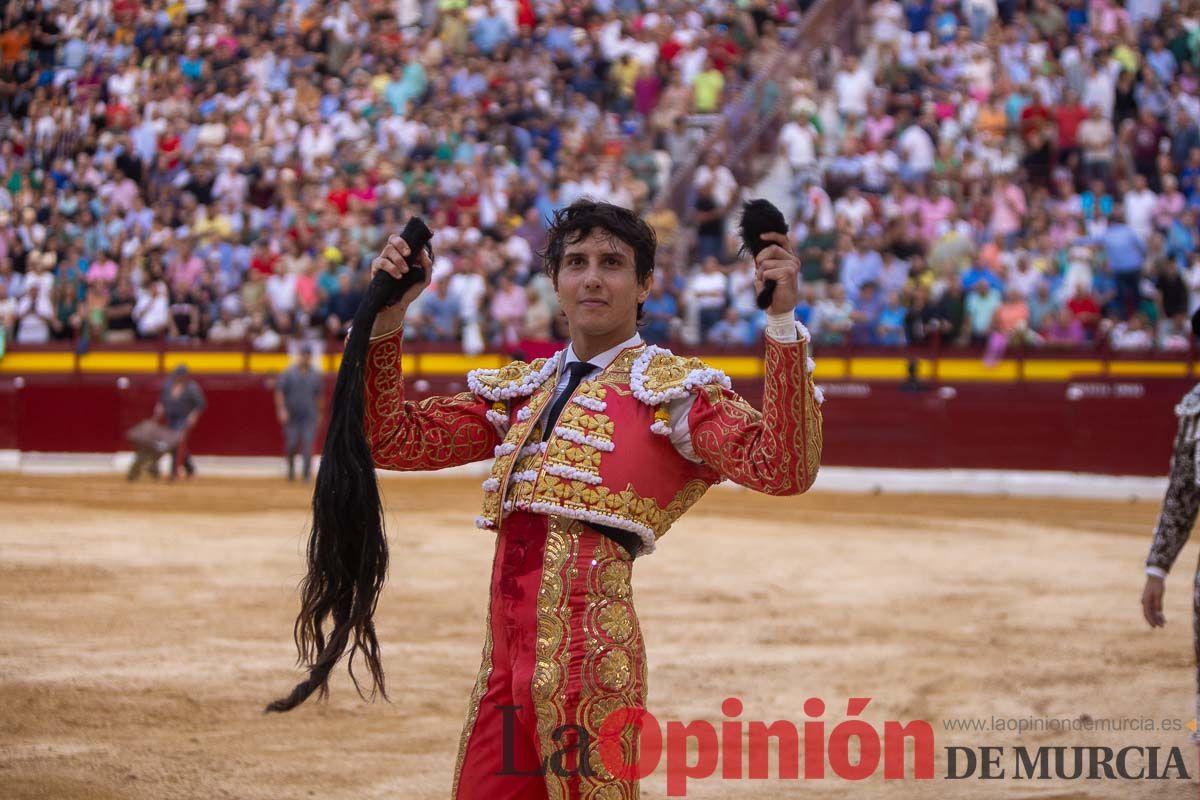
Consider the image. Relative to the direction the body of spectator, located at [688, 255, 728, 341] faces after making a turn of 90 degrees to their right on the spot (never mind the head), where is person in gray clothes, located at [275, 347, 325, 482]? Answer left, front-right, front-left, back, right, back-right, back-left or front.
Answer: front

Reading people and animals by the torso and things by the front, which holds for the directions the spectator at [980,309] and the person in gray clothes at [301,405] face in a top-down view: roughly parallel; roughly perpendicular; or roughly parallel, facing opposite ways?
roughly parallel

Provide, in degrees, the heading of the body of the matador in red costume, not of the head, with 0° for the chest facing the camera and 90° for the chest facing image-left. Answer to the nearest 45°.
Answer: approximately 45°

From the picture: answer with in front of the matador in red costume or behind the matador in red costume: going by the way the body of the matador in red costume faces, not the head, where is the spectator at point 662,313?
behind

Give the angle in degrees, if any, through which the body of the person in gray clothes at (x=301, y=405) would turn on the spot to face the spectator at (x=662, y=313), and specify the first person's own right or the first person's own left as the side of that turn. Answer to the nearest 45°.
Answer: approximately 90° to the first person's own left

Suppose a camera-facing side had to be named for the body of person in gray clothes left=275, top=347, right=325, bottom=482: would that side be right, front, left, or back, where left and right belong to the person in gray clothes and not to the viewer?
front

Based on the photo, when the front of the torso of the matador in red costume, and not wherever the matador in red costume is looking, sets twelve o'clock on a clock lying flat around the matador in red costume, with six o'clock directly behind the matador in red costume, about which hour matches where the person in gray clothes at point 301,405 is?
The person in gray clothes is roughly at 4 o'clock from the matador in red costume.

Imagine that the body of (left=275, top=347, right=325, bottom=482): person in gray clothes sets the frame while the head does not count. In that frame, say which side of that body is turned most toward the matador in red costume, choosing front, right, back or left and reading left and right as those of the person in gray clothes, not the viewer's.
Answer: front

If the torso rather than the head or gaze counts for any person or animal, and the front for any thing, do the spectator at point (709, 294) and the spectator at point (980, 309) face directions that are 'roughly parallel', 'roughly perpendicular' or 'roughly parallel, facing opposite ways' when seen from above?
roughly parallel

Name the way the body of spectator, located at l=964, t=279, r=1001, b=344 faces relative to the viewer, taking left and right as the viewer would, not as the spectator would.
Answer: facing the viewer

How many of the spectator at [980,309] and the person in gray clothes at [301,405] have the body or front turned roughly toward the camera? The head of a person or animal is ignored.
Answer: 2

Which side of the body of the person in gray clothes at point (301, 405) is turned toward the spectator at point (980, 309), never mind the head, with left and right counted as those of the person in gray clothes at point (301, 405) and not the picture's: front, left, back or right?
left

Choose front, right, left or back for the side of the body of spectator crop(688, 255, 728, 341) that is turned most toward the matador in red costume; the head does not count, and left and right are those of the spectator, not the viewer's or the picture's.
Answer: front

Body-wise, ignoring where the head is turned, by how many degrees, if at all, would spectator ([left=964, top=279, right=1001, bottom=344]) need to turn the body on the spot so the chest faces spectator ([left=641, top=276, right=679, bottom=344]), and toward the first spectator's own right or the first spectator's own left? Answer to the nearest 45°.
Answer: approximately 90° to the first spectator's own right

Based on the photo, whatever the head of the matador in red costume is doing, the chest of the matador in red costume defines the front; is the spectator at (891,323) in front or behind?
behind
